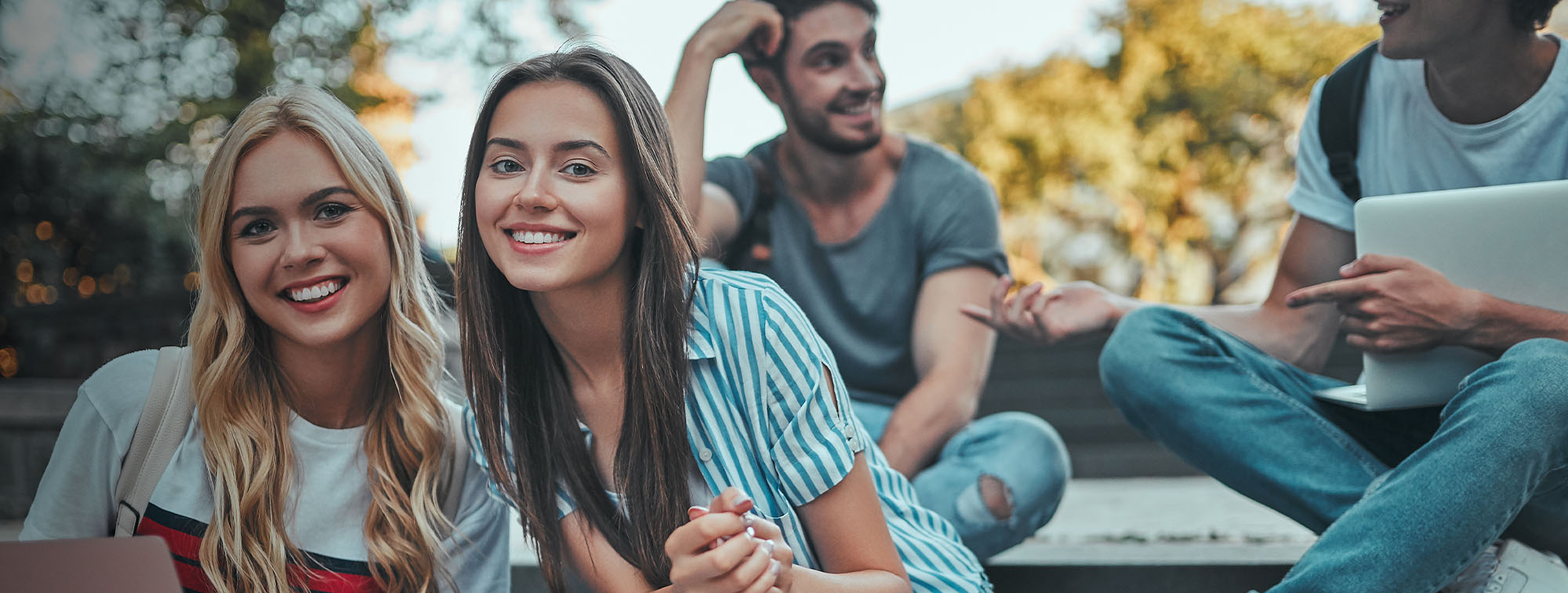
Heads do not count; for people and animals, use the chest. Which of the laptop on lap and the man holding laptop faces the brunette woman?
the man holding laptop

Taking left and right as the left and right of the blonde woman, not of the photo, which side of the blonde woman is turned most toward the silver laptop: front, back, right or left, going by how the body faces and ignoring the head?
left

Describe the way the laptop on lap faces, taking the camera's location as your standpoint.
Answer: facing away from the viewer

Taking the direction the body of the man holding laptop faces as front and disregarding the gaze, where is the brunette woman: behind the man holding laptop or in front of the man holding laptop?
in front

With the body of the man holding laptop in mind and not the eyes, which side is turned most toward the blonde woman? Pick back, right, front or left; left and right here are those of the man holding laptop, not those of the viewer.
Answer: front

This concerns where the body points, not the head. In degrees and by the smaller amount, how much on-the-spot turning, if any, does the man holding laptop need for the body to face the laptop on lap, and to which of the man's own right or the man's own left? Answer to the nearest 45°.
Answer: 0° — they already face it

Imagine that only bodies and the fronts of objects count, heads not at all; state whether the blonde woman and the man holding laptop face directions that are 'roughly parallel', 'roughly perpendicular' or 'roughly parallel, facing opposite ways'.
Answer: roughly perpendicular

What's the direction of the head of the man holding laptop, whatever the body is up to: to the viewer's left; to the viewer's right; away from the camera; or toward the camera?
to the viewer's left

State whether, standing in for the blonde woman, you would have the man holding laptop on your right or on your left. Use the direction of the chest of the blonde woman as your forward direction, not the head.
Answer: on your left

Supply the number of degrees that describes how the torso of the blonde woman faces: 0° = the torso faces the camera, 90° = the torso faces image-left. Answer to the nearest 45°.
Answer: approximately 0°
